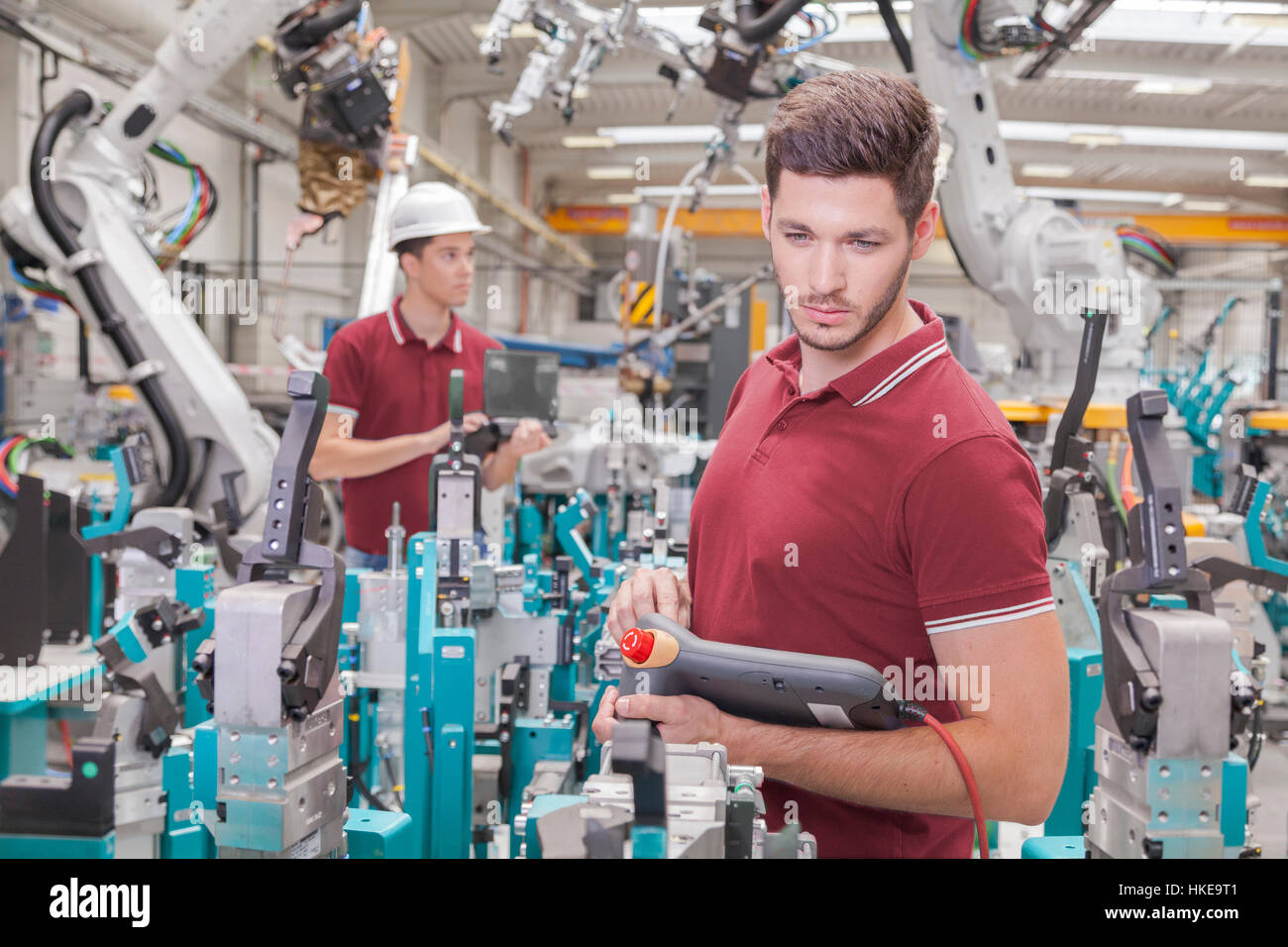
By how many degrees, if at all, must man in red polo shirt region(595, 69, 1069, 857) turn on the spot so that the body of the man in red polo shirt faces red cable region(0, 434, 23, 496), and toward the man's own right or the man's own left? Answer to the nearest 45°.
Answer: approximately 90° to the man's own right

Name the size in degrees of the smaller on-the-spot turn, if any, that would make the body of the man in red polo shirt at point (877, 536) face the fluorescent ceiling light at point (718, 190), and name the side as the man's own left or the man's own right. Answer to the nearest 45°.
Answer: approximately 135° to the man's own right

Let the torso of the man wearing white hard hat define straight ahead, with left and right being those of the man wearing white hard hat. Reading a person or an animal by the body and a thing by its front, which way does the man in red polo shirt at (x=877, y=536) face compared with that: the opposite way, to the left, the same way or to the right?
to the right

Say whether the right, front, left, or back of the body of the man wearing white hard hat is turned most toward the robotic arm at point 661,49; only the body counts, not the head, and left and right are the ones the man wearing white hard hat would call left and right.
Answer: left

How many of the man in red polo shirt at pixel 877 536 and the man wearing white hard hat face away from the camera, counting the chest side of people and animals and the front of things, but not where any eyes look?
0

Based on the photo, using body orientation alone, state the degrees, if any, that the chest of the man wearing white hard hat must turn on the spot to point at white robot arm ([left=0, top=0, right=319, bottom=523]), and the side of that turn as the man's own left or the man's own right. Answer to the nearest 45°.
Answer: approximately 180°

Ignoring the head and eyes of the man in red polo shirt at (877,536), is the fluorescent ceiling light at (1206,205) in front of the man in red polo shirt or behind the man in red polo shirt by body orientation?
behind

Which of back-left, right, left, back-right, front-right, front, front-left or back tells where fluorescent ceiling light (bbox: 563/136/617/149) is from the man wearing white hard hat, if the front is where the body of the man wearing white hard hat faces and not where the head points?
back-left

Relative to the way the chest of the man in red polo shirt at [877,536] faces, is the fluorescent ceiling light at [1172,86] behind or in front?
behind

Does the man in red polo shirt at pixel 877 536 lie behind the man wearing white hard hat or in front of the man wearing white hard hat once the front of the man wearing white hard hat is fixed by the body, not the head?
in front
